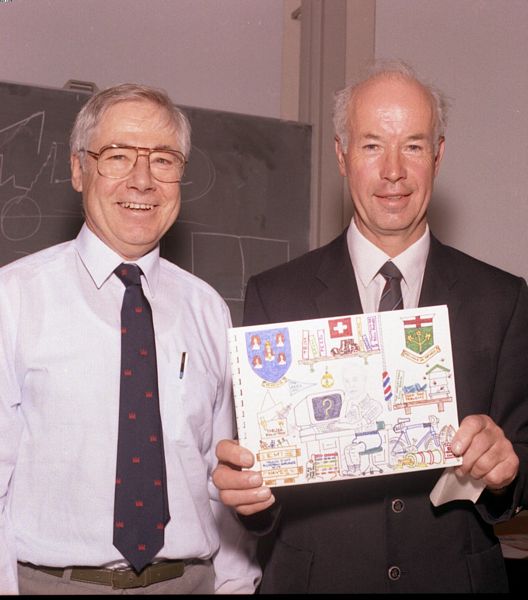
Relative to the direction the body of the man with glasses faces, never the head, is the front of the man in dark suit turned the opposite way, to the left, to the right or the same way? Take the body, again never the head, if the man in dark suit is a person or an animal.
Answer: the same way

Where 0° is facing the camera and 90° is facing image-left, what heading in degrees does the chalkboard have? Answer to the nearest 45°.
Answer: approximately 315°

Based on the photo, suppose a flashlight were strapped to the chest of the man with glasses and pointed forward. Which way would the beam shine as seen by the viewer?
toward the camera

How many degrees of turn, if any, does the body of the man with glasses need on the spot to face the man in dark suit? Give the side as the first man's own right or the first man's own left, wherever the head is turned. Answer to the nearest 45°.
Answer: approximately 90° to the first man's own left

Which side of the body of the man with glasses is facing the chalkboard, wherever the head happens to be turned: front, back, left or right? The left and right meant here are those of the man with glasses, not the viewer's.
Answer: back

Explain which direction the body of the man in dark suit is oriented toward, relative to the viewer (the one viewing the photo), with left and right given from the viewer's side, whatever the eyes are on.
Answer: facing the viewer

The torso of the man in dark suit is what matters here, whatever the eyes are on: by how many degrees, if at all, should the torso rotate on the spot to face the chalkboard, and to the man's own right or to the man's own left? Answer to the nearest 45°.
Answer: approximately 135° to the man's own right

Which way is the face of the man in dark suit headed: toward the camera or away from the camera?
toward the camera

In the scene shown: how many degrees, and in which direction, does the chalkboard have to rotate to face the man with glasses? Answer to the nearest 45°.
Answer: approximately 45° to its right

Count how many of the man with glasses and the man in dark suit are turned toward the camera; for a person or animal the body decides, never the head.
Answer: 2

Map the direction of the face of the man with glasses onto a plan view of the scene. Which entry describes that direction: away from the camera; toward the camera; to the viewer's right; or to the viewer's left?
toward the camera

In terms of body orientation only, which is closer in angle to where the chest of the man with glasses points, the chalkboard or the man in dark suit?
the man in dark suit

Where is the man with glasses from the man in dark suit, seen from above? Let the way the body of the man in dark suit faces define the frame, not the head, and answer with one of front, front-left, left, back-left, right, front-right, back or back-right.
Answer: right
